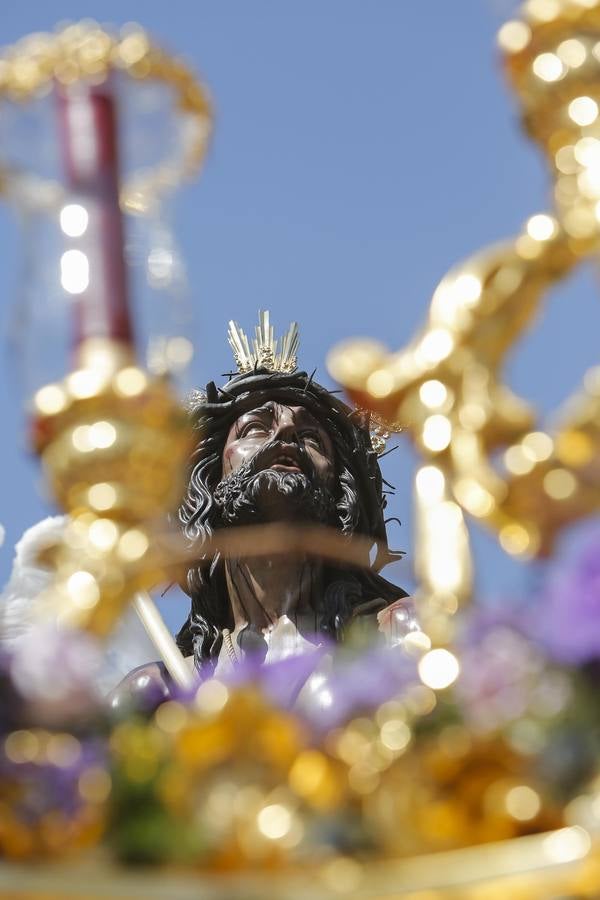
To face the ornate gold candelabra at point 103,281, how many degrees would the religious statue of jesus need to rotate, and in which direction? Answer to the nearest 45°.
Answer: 0° — it already faces it

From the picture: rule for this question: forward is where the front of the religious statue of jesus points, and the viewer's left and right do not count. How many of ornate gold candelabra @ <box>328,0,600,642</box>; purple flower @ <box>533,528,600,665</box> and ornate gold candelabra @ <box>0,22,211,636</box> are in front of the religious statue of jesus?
3

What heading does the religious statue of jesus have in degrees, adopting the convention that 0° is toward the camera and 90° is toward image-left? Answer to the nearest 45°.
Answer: approximately 0°

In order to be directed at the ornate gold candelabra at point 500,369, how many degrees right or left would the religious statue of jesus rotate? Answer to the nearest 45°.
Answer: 0° — it already faces it
